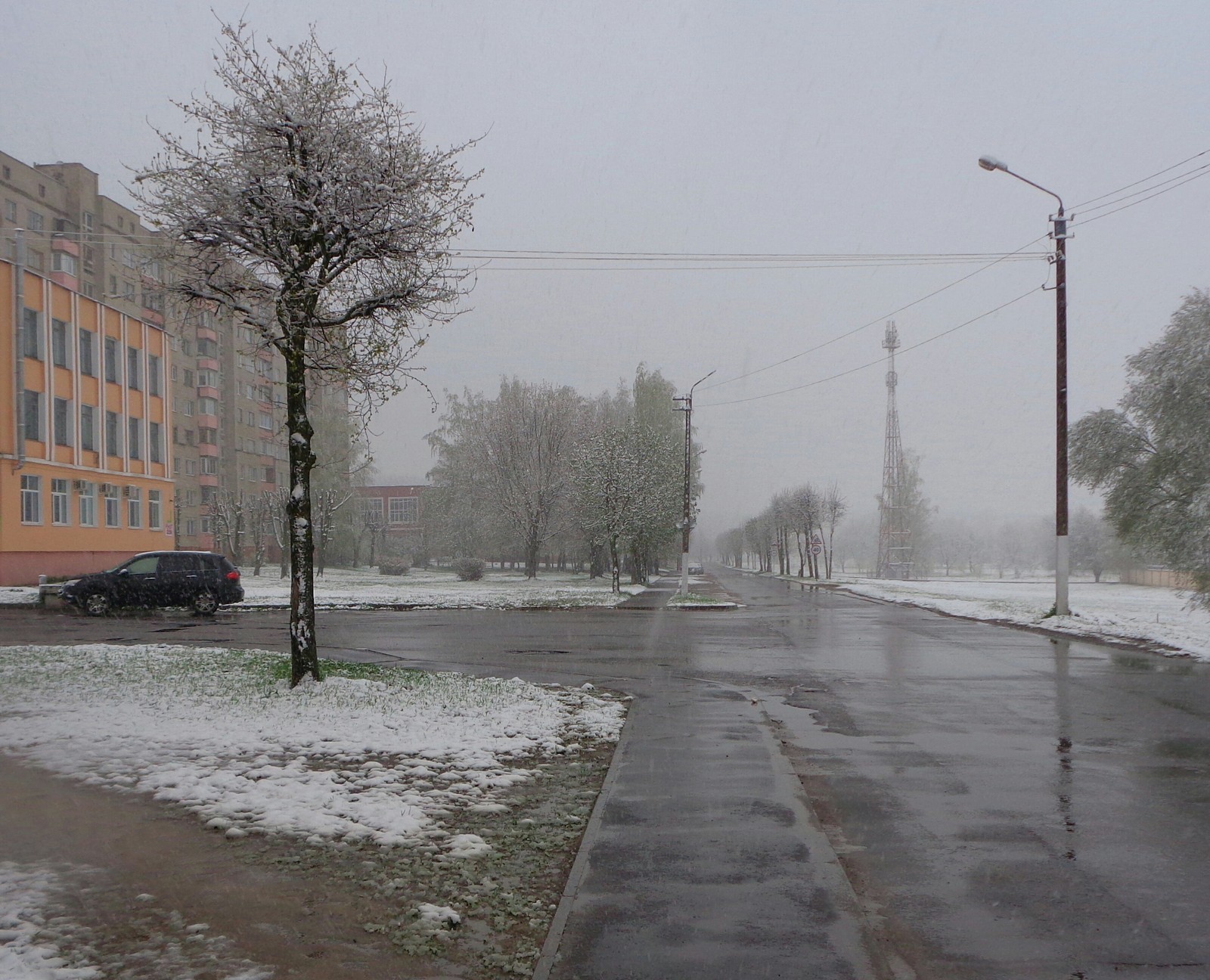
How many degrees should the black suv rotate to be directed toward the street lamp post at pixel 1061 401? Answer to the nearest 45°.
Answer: approximately 135° to its left

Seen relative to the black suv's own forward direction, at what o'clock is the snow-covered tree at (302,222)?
The snow-covered tree is roughly at 9 o'clock from the black suv.

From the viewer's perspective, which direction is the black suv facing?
to the viewer's left

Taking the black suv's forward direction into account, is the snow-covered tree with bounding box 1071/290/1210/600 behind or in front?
behind
